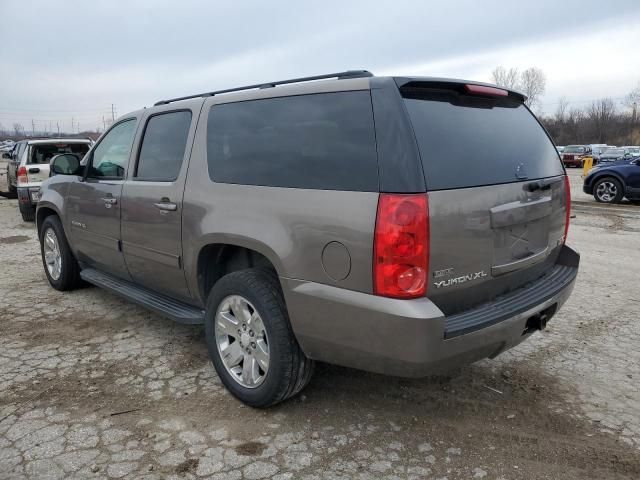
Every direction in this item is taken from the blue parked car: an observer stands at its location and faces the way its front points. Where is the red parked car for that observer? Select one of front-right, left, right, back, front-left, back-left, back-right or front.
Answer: right

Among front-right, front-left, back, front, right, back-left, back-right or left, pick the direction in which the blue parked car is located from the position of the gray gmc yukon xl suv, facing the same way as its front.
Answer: right

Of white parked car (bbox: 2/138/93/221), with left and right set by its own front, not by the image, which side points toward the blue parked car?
right

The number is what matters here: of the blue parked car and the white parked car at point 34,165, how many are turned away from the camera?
1

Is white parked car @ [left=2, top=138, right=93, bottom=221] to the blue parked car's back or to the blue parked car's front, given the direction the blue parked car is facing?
to the front

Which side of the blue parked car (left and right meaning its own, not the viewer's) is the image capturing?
left

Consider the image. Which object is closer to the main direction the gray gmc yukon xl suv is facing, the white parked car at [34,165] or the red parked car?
the white parked car

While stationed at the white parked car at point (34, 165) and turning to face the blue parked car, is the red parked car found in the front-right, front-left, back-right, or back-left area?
front-left

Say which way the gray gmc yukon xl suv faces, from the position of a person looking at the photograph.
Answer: facing away from the viewer and to the left of the viewer

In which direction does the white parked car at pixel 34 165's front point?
away from the camera

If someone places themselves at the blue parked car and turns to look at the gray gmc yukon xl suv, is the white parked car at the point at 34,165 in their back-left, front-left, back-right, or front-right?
front-right

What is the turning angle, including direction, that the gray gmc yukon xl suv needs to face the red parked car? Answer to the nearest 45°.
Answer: approximately 90° to its right

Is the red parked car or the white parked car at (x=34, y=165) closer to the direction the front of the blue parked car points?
the white parked car
